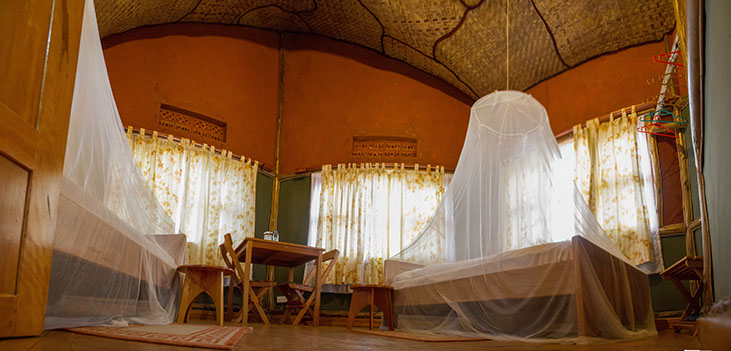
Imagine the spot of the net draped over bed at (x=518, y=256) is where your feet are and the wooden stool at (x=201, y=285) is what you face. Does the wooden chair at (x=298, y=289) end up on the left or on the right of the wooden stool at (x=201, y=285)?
right

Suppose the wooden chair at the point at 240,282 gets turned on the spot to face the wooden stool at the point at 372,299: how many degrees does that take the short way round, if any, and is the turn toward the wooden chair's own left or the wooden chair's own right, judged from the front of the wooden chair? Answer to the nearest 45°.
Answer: approximately 45° to the wooden chair's own right

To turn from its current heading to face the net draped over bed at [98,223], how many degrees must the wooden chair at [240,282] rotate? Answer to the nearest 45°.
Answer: approximately 90° to its right

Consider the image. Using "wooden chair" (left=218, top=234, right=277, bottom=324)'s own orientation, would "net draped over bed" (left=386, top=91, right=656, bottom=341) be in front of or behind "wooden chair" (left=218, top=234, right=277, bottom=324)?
in front

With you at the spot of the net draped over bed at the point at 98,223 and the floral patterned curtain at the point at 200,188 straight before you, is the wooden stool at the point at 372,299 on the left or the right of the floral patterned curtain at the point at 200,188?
right

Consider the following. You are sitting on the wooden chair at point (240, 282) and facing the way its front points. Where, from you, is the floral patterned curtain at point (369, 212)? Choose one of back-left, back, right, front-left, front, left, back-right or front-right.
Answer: front-left

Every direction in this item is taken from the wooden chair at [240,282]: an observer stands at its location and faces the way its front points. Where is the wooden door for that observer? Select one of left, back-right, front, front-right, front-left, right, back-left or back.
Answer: right

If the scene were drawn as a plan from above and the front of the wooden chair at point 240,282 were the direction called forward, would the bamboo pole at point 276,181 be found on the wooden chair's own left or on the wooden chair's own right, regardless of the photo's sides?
on the wooden chair's own left

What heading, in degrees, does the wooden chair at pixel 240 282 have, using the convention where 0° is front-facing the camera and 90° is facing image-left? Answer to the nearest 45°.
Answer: approximately 270°
